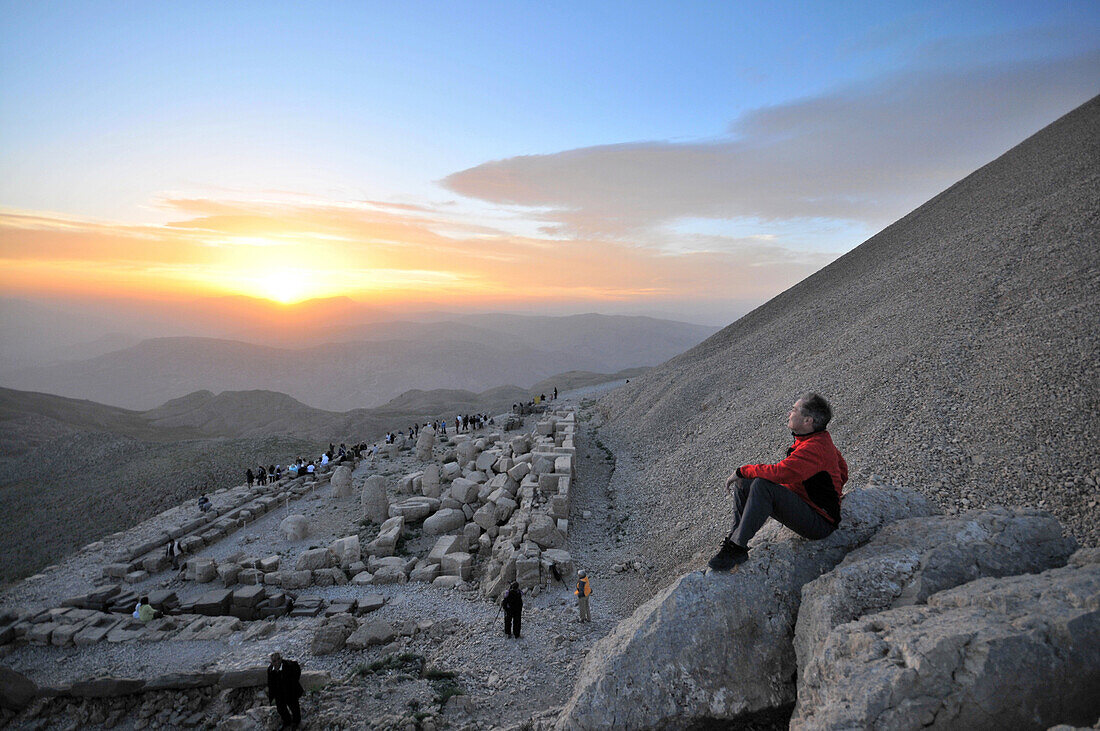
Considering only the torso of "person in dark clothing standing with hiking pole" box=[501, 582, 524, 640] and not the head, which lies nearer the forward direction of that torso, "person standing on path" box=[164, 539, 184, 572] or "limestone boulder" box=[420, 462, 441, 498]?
the limestone boulder

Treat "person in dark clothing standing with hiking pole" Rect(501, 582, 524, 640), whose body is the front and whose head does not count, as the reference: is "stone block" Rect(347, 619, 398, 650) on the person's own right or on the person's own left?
on the person's own left

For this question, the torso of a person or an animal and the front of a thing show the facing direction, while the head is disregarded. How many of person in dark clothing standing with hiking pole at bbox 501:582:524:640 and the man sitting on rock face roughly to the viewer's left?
1

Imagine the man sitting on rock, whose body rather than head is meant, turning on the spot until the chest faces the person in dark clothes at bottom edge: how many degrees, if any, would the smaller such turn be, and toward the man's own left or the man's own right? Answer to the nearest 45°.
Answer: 0° — they already face them

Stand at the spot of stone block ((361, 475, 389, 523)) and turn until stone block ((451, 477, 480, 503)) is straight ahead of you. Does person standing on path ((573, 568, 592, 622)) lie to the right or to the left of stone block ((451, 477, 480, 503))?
right

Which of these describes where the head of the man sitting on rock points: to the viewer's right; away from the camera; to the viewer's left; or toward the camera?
to the viewer's left

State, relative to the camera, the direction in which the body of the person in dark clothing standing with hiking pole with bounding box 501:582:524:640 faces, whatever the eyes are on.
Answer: away from the camera

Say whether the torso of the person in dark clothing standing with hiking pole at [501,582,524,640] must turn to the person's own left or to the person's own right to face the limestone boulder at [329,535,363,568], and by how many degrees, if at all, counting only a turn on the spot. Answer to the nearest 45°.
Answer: approximately 45° to the person's own left

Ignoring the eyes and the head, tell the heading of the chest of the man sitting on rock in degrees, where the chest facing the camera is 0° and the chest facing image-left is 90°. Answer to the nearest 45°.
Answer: approximately 90°
